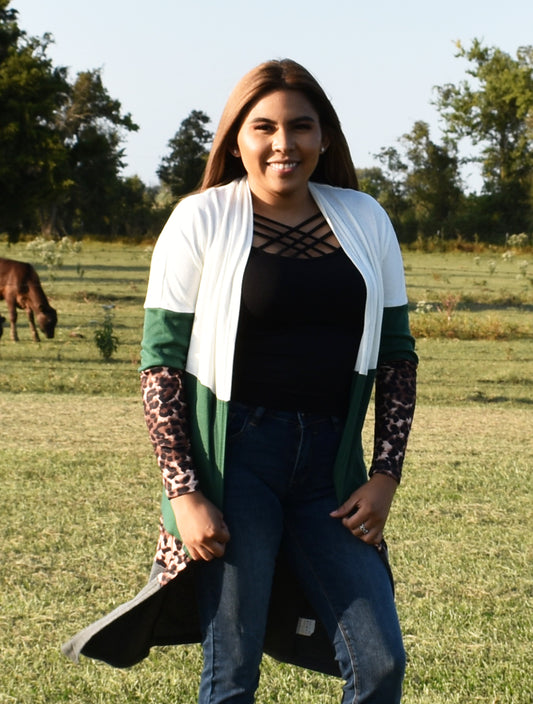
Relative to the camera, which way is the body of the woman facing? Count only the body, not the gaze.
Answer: toward the camera

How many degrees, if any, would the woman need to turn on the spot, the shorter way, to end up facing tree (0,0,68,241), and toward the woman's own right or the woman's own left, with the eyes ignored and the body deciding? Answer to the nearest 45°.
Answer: approximately 180°

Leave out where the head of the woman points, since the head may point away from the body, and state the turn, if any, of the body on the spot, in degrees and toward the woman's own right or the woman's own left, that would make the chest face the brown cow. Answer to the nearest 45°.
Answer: approximately 180°

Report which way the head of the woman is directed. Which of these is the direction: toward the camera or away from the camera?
toward the camera
